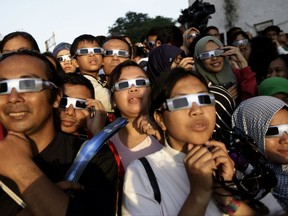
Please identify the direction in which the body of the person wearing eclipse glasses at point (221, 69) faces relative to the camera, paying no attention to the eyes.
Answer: toward the camera

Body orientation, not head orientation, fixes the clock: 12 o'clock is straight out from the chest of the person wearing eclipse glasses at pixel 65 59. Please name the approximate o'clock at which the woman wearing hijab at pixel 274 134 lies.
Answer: The woman wearing hijab is roughly at 11 o'clock from the person wearing eclipse glasses.

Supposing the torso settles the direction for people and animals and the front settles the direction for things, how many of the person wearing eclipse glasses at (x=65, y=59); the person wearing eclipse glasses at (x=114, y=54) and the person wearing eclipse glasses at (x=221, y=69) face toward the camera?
3

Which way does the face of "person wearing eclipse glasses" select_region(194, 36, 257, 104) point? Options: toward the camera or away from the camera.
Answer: toward the camera

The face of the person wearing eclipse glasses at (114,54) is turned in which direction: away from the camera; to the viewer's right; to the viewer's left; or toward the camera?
toward the camera

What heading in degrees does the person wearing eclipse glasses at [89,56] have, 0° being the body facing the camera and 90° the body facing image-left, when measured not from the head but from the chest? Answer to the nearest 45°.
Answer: approximately 315°

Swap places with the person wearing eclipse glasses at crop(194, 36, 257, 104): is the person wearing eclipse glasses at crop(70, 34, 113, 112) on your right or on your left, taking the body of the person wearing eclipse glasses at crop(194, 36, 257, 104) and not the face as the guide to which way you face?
on your right

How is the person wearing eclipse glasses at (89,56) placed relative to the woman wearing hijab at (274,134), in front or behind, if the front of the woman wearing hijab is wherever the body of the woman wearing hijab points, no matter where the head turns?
behind

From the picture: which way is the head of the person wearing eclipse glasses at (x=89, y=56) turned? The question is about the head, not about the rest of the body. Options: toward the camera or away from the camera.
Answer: toward the camera

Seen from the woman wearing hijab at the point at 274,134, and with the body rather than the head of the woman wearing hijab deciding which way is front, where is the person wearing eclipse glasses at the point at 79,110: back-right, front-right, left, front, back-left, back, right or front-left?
back-right

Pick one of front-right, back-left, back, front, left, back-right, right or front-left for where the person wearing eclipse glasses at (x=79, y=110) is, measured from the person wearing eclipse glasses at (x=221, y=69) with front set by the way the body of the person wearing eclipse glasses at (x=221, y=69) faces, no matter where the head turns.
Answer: front-right

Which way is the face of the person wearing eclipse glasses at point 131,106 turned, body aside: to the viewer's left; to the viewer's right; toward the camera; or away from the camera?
toward the camera
